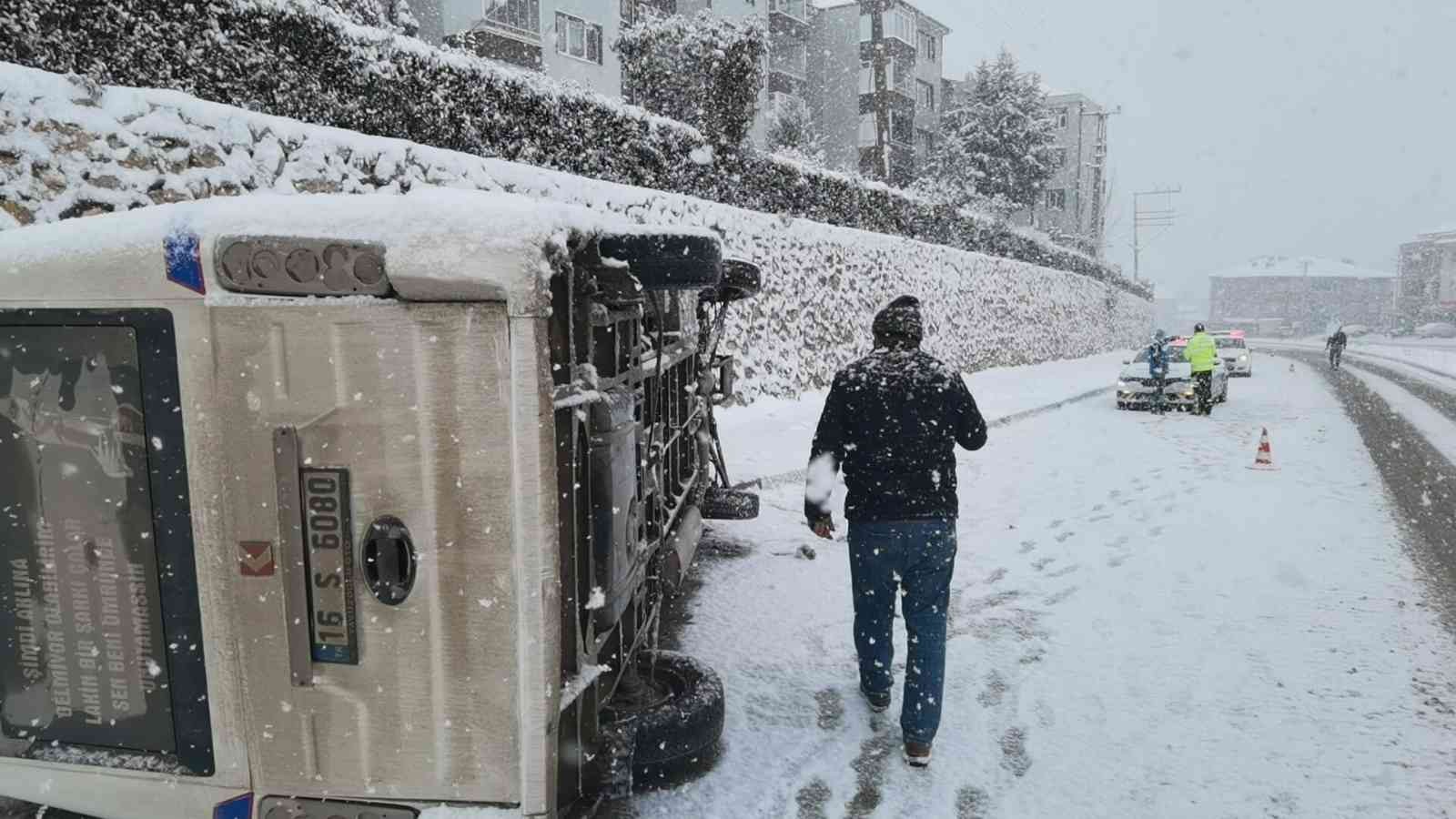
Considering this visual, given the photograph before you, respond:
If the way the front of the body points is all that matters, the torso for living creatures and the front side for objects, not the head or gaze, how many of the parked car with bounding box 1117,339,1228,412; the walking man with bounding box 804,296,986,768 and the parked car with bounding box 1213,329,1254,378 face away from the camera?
1

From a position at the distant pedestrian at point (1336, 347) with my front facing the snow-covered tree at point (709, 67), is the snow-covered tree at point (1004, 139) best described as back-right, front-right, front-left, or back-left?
front-right

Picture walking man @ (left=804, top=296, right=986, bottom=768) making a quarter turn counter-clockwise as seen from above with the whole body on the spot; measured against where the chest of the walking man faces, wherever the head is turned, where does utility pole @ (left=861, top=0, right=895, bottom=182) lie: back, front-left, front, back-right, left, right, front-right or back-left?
right

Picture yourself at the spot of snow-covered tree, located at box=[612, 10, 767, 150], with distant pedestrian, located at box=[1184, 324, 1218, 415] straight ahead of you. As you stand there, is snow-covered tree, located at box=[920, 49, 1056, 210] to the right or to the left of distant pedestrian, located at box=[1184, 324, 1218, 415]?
left

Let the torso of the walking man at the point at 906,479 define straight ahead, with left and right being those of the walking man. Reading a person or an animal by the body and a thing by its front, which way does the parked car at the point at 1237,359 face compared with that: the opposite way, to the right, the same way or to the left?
the opposite way

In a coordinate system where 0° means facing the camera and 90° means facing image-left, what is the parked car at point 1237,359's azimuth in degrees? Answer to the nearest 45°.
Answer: approximately 0°

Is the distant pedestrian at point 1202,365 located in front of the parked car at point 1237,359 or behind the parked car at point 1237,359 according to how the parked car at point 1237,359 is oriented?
in front

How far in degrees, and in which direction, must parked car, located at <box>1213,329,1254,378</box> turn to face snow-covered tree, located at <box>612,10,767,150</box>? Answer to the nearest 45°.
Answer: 0° — it already faces it

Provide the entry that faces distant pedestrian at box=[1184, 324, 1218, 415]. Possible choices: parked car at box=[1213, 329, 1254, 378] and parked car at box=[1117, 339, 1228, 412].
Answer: parked car at box=[1213, 329, 1254, 378]

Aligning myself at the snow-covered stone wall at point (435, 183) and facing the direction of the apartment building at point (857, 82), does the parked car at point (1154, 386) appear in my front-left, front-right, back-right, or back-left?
front-right

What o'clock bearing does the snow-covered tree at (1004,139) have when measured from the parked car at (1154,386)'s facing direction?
The snow-covered tree is roughly at 4 o'clock from the parked car.

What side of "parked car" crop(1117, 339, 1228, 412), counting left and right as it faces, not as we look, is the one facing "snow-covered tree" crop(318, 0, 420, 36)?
front

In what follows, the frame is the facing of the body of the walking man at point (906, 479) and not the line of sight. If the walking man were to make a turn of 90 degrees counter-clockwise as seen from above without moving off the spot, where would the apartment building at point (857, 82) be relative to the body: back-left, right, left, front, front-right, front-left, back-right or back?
right

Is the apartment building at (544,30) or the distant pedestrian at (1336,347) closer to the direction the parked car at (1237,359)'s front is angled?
the apartment building

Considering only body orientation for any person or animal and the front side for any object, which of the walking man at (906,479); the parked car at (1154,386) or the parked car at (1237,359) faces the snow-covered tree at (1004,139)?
the walking man

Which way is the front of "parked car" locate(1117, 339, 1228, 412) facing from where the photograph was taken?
facing the viewer and to the left of the viewer

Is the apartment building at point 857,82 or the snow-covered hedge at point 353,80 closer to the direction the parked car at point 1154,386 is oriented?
the snow-covered hedge

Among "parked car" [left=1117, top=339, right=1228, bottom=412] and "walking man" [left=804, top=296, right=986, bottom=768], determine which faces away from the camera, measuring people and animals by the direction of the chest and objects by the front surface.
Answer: the walking man

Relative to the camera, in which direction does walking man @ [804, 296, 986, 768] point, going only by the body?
away from the camera

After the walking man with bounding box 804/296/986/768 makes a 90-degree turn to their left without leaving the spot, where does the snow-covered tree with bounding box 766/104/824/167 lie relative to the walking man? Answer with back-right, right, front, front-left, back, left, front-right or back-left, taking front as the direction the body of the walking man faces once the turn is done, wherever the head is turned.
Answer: right

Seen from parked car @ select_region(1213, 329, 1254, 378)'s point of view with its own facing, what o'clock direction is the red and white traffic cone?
The red and white traffic cone is roughly at 12 o'clock from the parked car.
